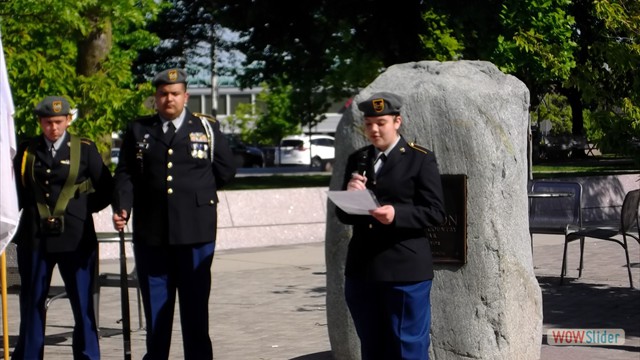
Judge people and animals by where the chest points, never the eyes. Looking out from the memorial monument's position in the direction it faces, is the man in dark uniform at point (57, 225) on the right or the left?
on its right

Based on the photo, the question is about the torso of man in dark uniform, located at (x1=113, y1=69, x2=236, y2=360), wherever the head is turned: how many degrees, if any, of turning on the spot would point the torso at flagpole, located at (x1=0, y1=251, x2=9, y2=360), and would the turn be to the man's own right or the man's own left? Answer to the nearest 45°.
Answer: approximately 90° to the man's own right

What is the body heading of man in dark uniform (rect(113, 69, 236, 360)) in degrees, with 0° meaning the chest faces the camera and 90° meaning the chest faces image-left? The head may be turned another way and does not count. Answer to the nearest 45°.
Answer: approximately 0°

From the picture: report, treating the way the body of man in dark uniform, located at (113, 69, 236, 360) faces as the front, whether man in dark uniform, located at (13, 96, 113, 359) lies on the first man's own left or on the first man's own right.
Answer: on the first man's own right
